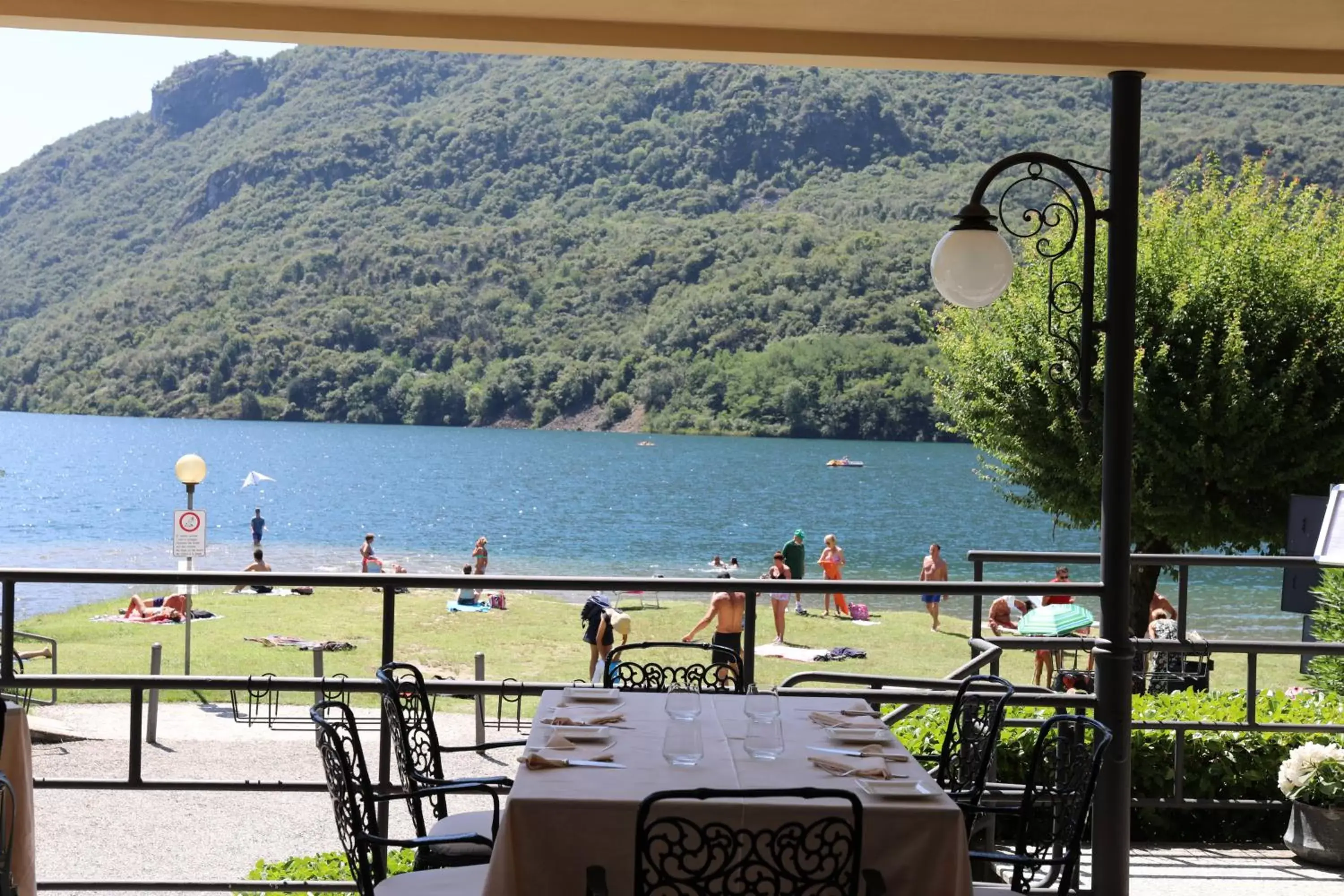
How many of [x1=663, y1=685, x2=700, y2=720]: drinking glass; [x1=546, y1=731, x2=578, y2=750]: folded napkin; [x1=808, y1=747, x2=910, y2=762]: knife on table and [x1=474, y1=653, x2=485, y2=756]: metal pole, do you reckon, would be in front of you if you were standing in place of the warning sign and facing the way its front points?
4

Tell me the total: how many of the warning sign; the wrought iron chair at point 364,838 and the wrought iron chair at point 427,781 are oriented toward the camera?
1

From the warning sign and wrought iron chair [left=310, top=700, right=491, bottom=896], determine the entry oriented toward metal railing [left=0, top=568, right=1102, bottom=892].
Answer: the warning sign

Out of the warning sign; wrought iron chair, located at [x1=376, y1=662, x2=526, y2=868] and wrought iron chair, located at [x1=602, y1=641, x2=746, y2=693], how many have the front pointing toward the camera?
2

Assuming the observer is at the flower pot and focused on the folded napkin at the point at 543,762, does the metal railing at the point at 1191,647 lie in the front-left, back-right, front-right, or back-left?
front-right

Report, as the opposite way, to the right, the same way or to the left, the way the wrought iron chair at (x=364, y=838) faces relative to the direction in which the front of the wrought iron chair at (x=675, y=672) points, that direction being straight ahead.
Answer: to the left

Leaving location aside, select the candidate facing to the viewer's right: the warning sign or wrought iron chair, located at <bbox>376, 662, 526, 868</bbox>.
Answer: the wrought iron chair

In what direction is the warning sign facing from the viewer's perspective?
toward the camera

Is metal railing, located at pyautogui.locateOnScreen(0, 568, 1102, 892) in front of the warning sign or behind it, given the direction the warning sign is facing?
in front

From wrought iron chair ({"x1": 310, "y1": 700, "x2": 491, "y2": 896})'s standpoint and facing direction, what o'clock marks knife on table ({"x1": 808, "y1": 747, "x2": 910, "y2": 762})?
The knife on table is roughly at 12 o'clock from the wrought iron chair.

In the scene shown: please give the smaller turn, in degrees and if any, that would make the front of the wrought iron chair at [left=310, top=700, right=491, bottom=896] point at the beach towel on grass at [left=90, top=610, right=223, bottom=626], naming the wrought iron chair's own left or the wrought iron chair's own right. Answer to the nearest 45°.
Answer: approximately 90° to the wrought iron chair's own left

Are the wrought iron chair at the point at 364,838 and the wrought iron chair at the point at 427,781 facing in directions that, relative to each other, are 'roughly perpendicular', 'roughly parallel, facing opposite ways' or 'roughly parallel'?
roughly parallel

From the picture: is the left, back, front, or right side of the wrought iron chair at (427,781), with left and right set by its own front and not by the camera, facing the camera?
right

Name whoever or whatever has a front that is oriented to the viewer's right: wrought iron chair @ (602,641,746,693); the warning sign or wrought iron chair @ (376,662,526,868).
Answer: wrought iron chair @ (376,662,526,868)

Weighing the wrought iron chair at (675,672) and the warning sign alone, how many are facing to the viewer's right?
0

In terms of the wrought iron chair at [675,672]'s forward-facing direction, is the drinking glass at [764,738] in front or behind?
in front

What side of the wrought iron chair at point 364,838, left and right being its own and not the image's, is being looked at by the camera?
right

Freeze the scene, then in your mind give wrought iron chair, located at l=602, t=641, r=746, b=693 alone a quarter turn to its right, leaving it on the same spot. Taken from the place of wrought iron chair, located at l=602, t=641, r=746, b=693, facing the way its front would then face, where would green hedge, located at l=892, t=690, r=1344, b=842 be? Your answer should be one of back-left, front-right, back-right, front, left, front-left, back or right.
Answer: back-right

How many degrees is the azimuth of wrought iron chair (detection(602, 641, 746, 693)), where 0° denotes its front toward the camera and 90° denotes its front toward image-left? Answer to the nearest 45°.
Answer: approximately 0°
